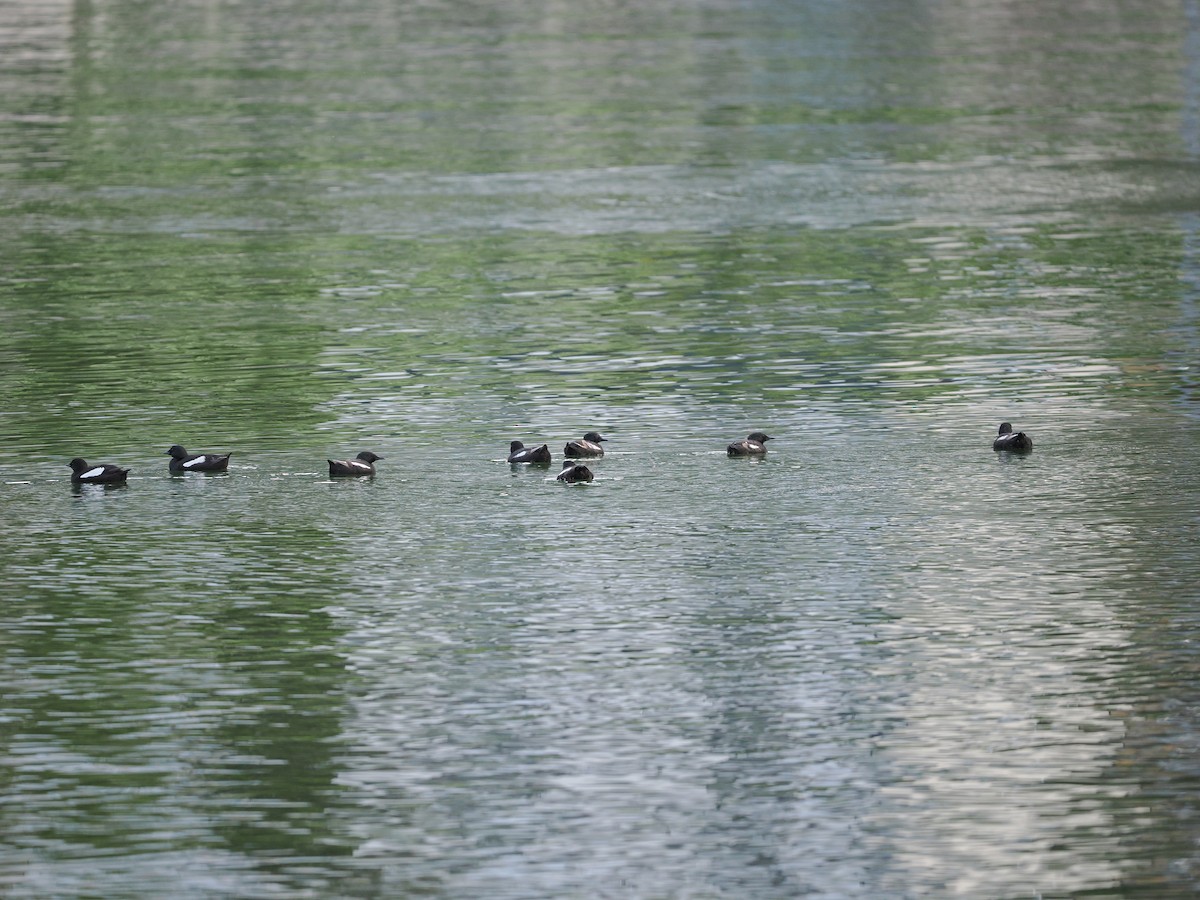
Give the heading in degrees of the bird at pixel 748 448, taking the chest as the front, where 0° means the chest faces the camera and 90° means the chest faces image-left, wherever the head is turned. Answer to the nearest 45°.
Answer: approximately 270°
